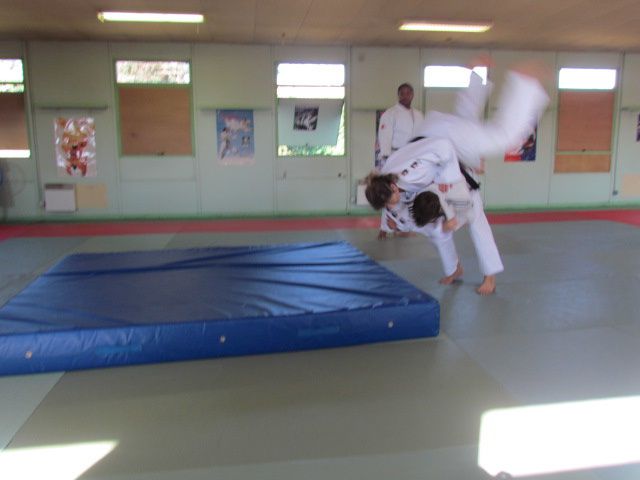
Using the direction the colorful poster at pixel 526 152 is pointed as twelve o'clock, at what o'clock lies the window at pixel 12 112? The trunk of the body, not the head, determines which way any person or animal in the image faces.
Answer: The window is roughly at 2 o'clock from the colorful poster.

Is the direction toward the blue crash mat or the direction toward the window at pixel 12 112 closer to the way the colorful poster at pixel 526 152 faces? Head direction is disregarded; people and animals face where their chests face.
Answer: the blue crash mat

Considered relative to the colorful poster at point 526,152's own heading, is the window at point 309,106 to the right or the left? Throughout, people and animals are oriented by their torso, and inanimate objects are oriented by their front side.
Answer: on its right

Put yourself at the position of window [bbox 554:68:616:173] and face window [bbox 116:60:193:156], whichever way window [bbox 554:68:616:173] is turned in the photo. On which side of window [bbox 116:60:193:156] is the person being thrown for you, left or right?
left

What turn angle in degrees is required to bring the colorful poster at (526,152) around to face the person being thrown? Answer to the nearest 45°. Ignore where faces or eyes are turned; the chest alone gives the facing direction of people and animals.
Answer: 0° — it already faces them

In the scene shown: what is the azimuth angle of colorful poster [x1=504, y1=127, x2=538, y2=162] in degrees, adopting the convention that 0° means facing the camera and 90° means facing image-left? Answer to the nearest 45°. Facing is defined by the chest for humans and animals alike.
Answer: approximately 0°

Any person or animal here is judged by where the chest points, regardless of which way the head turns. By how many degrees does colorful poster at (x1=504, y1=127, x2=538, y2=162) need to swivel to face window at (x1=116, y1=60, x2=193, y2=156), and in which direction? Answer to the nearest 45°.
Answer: approximately 45° to its right

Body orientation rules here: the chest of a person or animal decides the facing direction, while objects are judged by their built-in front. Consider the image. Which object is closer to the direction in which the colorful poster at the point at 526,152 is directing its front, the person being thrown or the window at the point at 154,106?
the person being thrown

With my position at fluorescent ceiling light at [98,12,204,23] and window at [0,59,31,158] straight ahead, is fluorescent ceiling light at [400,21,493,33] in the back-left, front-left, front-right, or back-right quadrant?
back-right

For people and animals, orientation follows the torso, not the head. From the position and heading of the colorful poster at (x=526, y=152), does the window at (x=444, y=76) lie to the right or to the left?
on its right

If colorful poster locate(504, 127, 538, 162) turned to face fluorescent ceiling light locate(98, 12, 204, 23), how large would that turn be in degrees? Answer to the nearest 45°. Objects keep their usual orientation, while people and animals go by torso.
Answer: approximately 45° to its right

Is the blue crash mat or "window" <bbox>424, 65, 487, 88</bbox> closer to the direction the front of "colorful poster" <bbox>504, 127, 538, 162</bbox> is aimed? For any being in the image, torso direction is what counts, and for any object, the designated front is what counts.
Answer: the blue crash mat

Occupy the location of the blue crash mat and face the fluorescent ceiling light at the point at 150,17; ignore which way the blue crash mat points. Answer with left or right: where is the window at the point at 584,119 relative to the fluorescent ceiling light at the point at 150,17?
right
